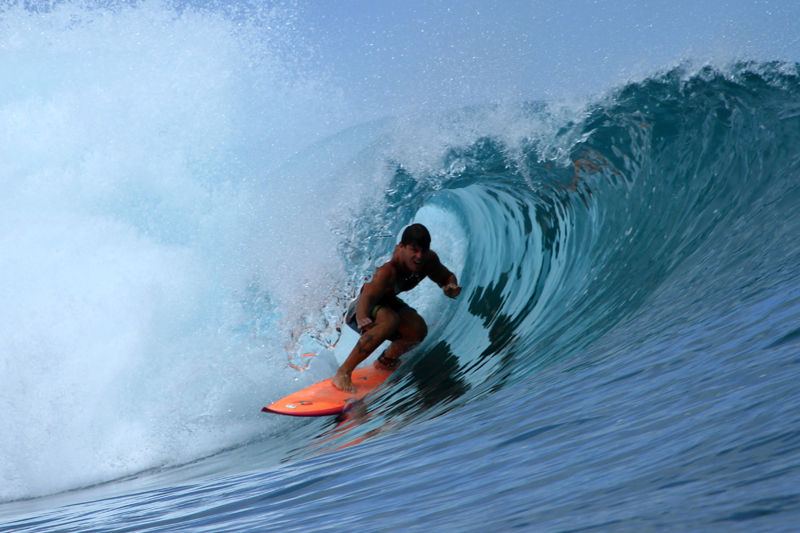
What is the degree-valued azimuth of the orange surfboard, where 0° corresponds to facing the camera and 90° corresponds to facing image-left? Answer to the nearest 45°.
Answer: approximately 45°

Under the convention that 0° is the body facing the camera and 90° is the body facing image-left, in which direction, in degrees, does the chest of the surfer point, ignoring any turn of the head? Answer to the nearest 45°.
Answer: approximately 315°
